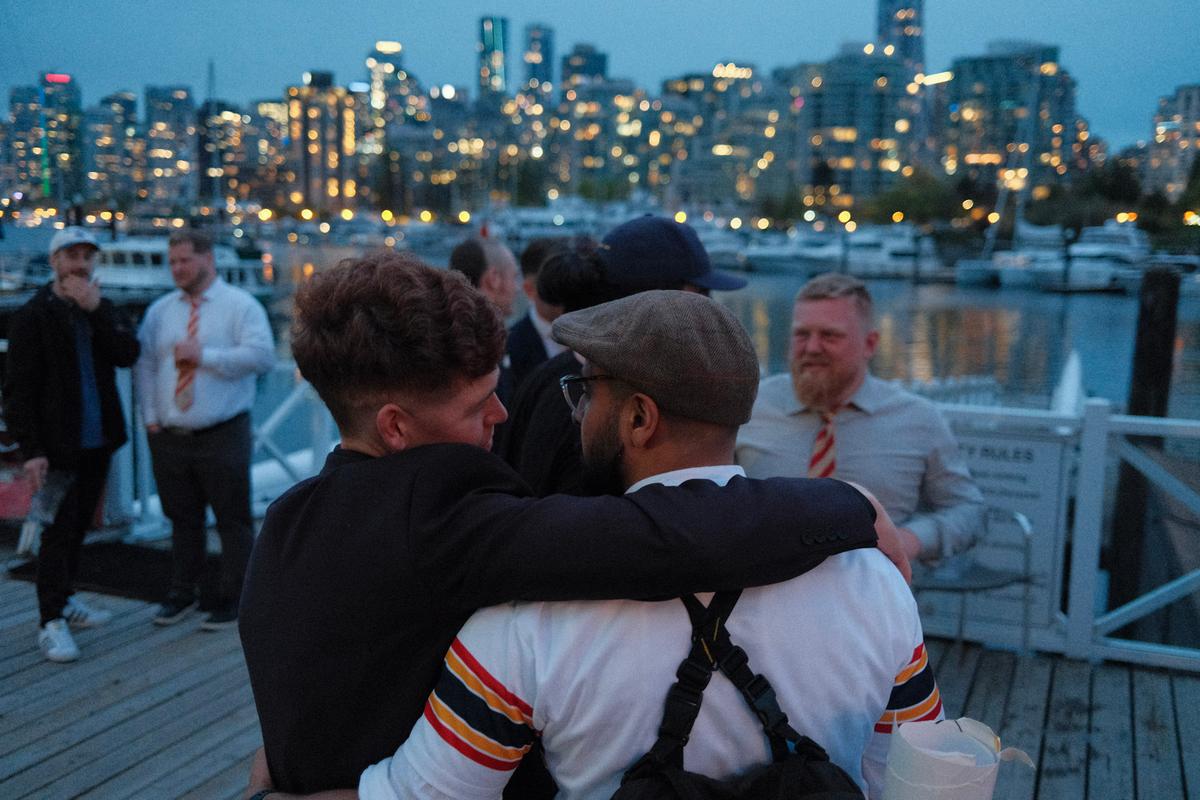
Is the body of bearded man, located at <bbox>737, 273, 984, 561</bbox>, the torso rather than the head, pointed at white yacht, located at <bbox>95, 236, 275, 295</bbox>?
no

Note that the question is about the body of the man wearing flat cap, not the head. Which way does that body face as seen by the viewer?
away from the camera

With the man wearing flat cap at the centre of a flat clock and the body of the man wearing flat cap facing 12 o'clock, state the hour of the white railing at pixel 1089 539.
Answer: The white railing is roughly at 1 o'clock from the man wearing flat cap.

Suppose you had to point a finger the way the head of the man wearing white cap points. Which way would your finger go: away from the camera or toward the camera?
toward the camera

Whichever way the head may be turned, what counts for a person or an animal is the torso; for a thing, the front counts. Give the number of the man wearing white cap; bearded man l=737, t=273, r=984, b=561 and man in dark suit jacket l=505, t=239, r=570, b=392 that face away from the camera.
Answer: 0

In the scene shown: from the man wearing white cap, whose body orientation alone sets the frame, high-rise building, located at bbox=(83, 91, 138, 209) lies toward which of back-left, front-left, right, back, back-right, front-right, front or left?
back-left

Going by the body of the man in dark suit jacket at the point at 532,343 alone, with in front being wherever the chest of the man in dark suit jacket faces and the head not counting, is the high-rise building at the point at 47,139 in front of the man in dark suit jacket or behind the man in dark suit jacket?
behind

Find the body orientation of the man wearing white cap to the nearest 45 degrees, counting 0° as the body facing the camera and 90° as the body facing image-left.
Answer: approximately 315°

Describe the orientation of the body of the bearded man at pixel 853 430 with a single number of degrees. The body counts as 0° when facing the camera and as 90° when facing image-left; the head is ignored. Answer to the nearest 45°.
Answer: approximately 45°

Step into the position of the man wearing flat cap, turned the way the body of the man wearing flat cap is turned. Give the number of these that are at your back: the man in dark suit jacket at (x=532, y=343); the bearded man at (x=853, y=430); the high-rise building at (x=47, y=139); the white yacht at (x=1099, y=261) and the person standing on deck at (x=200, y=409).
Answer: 0

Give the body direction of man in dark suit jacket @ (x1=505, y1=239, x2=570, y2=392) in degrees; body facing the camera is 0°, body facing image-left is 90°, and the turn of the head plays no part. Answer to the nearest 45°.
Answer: approximately 315°

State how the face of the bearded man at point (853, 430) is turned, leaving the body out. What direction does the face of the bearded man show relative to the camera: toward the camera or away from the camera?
toward the camera

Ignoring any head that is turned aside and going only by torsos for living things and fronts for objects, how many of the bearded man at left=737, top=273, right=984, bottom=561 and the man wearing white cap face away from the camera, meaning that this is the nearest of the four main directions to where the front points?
0

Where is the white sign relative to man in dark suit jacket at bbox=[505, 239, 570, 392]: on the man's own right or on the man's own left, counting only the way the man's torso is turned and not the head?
on the man's own left

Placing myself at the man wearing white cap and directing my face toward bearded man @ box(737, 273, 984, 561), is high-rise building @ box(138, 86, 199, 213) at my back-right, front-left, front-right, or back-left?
back-left

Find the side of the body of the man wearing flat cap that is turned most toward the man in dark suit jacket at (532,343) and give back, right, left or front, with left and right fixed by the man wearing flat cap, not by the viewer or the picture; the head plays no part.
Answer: front

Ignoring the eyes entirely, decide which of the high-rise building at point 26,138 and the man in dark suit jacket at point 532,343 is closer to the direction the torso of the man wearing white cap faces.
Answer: the man in dark suit jacket

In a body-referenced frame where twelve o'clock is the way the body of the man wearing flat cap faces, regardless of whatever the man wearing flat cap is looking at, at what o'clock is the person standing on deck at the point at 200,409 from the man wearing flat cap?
The person standing on deck is roughly at 11 o'clock from the man wearing flat cap.
